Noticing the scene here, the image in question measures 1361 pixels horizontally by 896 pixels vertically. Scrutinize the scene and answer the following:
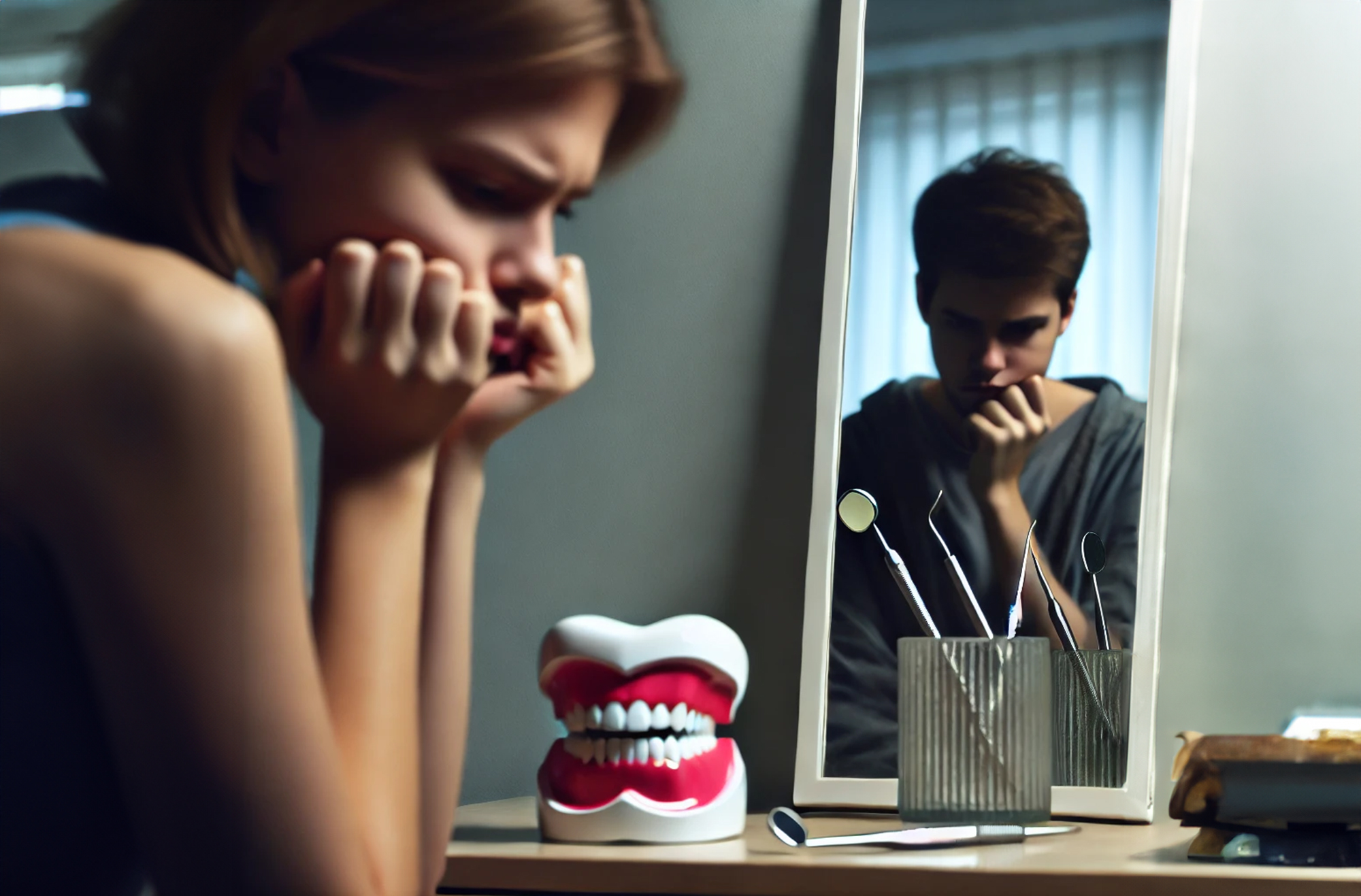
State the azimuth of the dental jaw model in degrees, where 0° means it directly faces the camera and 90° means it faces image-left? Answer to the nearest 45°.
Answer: approximately 0°

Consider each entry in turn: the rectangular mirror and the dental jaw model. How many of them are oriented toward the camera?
2
